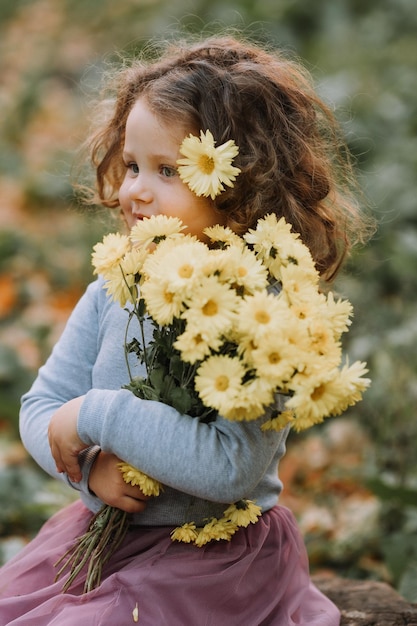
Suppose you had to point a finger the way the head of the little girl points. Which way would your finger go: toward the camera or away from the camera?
toward the camera

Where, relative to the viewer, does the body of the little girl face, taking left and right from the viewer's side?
facing the viewer and to the left of the viewer
